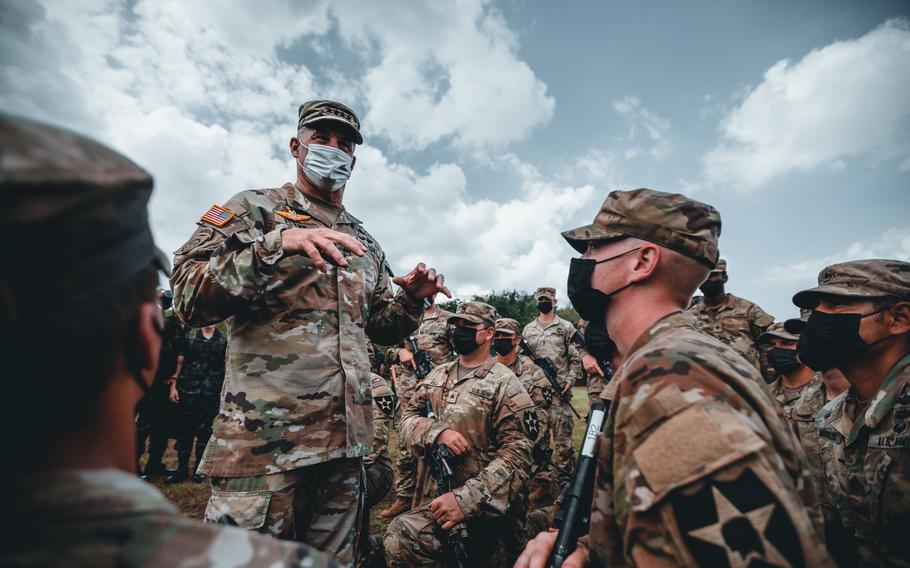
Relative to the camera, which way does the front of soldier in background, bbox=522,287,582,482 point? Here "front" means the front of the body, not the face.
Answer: toward the camera

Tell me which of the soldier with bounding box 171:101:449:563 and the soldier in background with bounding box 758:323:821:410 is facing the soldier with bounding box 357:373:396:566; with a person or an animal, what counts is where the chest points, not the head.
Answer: the soldier in background

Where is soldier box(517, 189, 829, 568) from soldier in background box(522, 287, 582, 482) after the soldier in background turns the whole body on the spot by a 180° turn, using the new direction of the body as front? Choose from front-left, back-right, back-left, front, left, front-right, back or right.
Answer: back

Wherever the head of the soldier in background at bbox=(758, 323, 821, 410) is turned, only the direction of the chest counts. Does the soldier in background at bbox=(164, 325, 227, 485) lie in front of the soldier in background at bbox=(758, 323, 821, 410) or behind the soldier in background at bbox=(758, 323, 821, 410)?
in front

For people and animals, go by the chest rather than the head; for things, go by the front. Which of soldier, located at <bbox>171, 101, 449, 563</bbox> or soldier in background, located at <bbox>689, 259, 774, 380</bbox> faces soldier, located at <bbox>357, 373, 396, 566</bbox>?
the soldier in background

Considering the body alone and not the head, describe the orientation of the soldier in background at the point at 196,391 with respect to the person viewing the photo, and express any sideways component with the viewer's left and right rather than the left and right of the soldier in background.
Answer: facing the viewer

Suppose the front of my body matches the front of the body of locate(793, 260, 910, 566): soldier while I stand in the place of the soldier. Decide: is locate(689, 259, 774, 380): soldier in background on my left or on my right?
on my right

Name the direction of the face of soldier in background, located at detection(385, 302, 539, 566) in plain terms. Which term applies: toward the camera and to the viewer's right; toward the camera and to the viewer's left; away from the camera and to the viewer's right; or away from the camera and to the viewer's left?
toward the camera and to the viewer's left

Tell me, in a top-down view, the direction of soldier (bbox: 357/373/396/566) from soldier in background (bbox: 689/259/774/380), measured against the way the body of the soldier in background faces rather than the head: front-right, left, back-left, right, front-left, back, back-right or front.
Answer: front

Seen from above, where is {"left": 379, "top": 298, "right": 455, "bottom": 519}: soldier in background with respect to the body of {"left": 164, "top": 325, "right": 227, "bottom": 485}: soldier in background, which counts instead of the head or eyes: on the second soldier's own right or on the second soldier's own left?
on the second soldier's own left

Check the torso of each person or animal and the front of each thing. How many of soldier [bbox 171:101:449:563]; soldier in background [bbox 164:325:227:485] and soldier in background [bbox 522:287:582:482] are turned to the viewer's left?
0

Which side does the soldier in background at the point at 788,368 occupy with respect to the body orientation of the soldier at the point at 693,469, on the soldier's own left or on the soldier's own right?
on the soldier's own right

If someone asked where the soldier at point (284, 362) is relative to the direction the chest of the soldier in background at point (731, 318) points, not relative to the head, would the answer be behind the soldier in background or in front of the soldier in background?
in front
